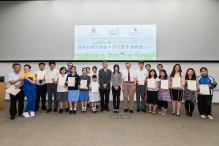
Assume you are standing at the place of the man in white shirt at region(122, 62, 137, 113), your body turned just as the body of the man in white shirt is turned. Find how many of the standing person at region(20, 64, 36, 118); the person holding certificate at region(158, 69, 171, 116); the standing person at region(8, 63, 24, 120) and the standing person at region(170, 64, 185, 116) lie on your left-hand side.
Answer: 2

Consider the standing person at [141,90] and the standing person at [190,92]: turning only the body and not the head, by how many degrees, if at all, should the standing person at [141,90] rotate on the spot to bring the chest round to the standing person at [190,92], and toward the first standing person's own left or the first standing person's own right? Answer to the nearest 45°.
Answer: approximately 90° to the first standing person's own left

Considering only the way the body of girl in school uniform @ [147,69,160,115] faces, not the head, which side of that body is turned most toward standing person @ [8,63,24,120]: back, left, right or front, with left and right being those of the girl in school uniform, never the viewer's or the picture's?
right

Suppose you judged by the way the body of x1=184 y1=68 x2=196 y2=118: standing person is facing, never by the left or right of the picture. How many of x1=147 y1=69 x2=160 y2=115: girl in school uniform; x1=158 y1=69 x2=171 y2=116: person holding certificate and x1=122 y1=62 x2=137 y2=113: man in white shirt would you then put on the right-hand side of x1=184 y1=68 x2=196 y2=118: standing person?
3

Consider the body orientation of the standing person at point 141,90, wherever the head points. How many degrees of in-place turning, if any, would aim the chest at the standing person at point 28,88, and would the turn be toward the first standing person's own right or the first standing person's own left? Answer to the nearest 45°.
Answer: approximately 45° to the first standing person's own right

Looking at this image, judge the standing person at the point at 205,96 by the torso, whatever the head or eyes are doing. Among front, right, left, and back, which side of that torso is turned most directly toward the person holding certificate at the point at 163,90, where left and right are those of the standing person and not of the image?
right

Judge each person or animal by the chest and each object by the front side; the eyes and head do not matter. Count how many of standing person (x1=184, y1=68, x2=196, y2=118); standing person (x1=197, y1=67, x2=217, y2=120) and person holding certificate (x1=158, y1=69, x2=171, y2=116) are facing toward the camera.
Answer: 3

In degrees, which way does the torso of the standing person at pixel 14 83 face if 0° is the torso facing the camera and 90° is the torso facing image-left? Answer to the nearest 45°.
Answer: approximately 315°

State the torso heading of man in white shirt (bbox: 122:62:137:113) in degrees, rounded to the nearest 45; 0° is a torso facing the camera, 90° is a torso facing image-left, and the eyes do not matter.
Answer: approximately 0°

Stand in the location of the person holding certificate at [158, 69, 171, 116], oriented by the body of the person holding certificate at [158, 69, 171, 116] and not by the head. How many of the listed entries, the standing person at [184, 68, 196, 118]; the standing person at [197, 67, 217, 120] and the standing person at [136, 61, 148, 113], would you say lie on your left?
2

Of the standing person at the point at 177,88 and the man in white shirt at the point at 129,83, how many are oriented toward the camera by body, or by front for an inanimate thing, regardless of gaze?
2

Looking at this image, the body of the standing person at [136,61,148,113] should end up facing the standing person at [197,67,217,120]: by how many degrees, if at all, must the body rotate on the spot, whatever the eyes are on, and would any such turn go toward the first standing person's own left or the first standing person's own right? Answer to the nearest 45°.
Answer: approximately 90° to the first standing person's own left

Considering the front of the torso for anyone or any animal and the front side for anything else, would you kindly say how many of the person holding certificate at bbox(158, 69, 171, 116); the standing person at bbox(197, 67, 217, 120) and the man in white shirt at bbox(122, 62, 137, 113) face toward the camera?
3

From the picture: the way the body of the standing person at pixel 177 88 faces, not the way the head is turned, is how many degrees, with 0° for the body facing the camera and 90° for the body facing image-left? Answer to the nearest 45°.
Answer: approximately 0°
